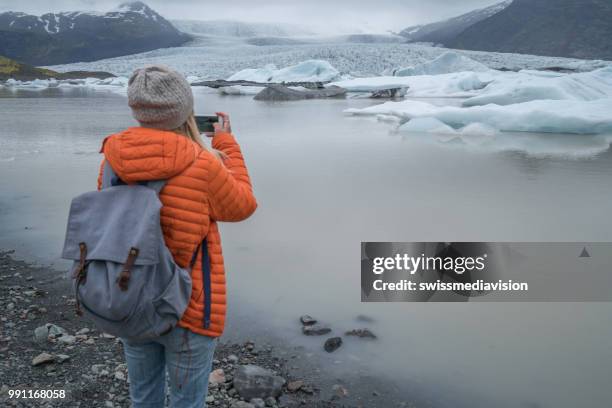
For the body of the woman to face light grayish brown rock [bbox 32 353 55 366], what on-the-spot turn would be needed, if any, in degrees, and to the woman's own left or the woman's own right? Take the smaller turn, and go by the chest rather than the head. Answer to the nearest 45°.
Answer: approximately 90° to the woman's own left

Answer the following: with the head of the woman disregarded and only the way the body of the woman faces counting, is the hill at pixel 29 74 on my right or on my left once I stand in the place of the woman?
on my left

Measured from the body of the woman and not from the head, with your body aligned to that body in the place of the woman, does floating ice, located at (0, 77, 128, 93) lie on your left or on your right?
on your left

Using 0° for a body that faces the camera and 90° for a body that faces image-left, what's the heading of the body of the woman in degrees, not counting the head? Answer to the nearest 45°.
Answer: approximately 225°
